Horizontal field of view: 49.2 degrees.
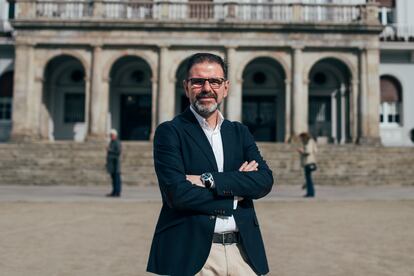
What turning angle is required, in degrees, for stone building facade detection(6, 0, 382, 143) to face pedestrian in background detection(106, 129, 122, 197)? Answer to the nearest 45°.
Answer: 0° — it already faces them

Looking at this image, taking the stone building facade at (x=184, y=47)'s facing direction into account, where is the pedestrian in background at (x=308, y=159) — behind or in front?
in front

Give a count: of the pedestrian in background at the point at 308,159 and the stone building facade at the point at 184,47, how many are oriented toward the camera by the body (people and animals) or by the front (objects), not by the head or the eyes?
1

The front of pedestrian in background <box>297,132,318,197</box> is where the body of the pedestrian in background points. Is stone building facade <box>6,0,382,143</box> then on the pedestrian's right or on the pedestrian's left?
on the pedestrian's right

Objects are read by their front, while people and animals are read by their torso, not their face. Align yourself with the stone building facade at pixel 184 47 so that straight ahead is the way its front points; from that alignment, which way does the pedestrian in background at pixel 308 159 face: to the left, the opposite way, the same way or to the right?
to the right

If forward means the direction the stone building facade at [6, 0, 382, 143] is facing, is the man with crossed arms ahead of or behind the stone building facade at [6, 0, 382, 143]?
ahead

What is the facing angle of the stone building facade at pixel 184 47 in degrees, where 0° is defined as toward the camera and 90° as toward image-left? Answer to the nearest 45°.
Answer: approximately 0°

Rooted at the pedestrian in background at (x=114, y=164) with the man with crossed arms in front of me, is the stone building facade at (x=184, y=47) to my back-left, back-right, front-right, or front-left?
back-left

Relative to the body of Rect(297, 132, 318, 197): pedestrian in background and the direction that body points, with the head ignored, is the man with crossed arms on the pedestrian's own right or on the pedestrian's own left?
on the pedestrian's own left

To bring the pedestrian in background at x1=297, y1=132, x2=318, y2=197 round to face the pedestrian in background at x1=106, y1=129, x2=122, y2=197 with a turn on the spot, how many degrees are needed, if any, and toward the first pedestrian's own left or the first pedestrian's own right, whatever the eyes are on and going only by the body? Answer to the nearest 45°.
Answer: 0° — they already face them

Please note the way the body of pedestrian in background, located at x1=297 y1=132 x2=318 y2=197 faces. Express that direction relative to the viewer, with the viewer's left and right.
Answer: facing to the left of the viewer
